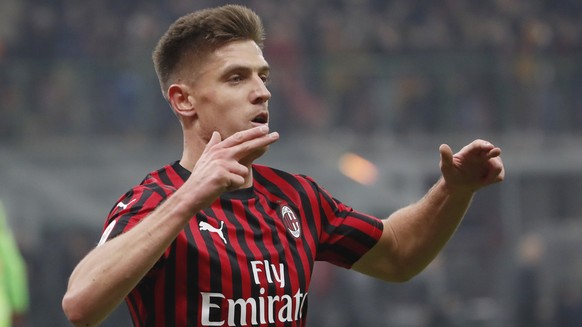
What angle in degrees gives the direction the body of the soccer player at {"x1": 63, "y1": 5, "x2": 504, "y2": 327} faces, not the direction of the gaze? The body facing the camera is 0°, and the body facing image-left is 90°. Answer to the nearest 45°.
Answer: approximately 315°
